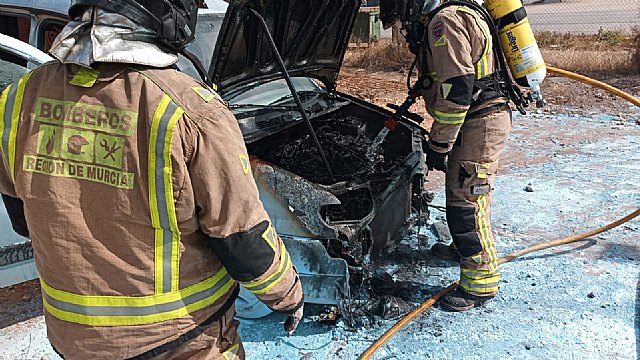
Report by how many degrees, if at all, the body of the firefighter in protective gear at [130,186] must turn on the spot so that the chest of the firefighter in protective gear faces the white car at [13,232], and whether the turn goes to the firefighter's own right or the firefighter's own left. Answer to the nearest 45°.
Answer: approximately 90° to the firefighter's own left

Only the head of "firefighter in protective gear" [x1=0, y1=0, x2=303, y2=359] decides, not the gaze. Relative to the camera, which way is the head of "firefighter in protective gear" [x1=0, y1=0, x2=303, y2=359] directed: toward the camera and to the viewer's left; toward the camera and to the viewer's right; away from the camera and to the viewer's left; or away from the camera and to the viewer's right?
away from the camera and to the viewer's right

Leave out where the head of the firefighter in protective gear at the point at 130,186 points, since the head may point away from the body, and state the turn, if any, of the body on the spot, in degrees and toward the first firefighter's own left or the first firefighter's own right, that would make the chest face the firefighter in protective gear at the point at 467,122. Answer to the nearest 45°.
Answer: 0° — they already face them

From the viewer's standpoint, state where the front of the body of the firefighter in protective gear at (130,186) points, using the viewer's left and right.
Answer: facing away from the viewer and to the right of the viewer

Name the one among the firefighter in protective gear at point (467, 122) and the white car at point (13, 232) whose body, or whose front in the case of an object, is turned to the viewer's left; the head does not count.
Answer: the firefighter in protective gear

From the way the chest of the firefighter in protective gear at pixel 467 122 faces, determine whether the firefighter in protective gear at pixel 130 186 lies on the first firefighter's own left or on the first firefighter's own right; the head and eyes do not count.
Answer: on the first firefighter's own left

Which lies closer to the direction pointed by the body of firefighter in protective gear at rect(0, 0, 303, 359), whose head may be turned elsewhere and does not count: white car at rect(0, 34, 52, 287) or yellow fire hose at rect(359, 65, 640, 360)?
the yellow fire hose

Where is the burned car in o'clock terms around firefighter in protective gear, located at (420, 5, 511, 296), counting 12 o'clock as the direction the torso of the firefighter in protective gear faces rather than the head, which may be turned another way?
The burned car is roughly at 12 o'clock from the firefighter in protective gear.

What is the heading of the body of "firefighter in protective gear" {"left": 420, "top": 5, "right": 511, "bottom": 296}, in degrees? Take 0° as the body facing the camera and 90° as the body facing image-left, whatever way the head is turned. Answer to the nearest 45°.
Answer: approximately 90°

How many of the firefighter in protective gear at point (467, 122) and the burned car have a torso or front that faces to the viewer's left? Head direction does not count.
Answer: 1

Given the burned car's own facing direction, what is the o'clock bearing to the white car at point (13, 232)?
The white car is roughly at 4 o'clock from the burned car.
